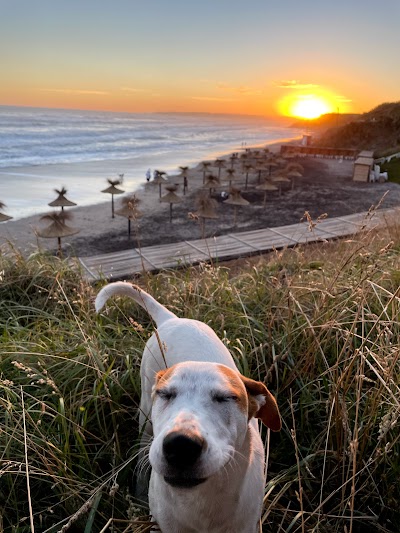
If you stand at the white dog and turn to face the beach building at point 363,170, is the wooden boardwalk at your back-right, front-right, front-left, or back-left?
front-left

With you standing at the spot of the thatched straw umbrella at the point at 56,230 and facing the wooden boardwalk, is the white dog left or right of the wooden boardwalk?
right

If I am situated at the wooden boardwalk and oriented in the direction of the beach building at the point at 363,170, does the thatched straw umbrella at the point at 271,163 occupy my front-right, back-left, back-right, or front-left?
front-left

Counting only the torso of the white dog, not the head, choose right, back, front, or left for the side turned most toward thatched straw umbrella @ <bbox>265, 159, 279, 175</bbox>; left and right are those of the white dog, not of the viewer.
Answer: back

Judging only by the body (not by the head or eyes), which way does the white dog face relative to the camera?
toward the camera

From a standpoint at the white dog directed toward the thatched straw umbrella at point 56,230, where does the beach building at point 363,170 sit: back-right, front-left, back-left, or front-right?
front-right

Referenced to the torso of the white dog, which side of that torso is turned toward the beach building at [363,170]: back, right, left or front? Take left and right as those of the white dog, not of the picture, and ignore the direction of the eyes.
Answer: back

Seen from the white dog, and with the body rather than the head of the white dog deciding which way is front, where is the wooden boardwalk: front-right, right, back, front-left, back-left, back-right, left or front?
back

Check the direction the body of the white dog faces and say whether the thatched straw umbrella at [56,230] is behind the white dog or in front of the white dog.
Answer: behind

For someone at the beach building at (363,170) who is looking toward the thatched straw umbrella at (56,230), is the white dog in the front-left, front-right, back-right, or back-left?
front-left
